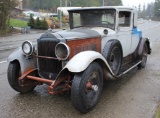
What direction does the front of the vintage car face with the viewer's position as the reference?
facing the viewer and to the left of the viewer

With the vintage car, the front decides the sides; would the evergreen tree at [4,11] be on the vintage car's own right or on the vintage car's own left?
on the vintage car's own right
